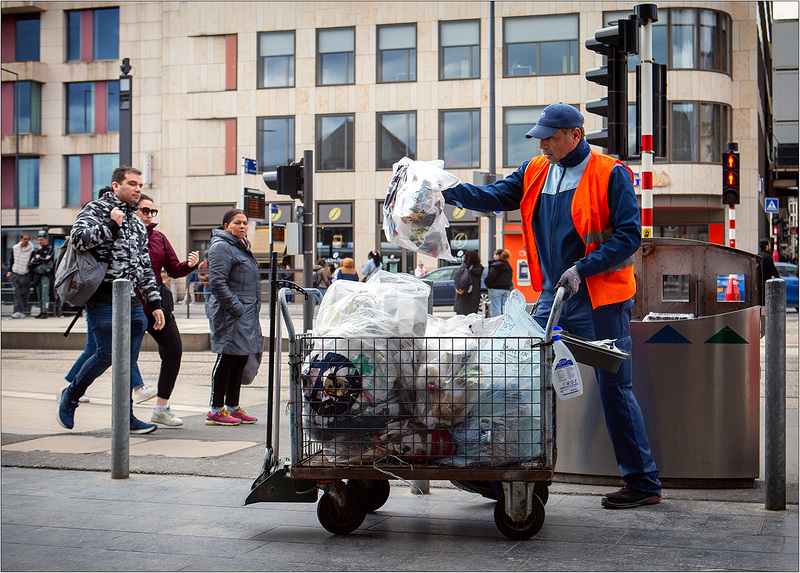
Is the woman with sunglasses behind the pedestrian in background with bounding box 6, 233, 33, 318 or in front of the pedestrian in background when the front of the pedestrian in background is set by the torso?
in front

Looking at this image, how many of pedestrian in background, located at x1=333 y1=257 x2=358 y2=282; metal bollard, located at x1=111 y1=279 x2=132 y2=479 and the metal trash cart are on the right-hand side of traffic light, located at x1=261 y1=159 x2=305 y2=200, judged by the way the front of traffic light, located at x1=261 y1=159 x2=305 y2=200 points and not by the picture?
1

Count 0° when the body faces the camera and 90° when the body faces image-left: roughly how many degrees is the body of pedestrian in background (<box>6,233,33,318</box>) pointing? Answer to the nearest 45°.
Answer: approximately 0°

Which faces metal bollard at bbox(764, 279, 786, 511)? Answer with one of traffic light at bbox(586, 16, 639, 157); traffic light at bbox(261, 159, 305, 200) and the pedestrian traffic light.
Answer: the pedestrian traffic light

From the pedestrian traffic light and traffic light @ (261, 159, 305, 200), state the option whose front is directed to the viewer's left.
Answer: the traffic light

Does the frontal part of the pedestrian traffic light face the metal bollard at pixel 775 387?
yes

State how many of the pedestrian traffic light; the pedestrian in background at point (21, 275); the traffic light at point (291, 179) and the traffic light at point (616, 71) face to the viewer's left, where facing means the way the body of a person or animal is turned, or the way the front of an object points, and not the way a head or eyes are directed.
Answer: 2

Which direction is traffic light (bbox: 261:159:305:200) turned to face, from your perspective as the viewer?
facing to the left of the viewer

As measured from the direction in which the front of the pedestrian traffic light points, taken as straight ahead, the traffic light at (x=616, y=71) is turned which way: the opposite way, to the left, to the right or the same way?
to the right

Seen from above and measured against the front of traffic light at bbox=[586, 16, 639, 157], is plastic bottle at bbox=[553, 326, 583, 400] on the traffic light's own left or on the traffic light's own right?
on the traffic light's own left

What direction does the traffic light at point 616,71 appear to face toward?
to the viewer's left

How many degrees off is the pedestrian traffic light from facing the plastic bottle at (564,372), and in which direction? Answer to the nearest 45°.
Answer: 0° — it already faces it

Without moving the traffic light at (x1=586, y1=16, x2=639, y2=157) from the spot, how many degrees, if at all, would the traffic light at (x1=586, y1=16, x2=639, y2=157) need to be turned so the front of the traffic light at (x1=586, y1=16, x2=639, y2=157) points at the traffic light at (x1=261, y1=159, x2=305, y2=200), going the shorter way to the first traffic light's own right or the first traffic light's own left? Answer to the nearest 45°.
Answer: approximately 45° to the first traffic light's own right

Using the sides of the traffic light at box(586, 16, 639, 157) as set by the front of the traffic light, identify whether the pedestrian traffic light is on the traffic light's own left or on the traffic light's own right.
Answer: on the traffic light's own right

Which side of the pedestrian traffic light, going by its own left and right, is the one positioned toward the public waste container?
front

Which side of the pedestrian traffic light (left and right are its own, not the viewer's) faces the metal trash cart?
front

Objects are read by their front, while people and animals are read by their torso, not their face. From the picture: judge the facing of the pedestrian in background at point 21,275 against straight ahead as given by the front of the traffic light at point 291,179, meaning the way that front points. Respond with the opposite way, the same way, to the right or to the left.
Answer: to the left

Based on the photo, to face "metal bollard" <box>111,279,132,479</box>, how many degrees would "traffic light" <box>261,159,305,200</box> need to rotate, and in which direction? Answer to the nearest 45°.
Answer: approximately 90° to its left

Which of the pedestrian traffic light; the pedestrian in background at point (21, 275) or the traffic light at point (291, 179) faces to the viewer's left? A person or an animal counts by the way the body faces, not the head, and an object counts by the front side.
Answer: the traffic light
